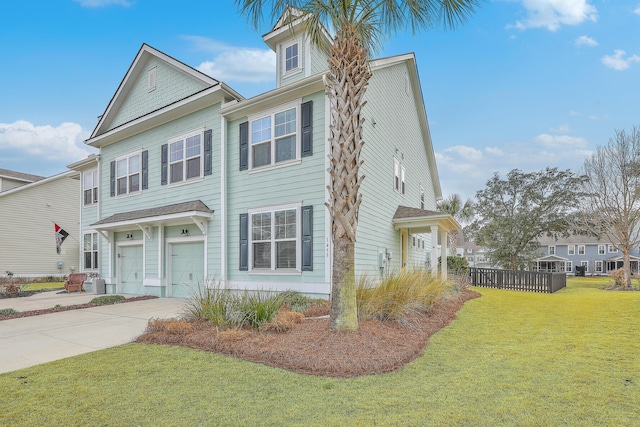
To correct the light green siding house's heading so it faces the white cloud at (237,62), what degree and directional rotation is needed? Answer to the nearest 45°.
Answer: approximately 135° to its right

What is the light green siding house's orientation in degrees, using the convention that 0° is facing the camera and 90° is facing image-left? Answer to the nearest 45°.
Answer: approximately 45°

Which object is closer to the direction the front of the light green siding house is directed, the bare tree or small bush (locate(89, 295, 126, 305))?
the small bush

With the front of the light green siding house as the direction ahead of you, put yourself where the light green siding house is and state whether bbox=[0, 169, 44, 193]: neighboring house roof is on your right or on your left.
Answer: on your right

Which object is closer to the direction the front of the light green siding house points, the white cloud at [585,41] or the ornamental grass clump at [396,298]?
the ornamental grass clump

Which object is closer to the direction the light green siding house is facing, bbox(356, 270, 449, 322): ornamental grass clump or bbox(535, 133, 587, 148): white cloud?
the ornamental grass clump

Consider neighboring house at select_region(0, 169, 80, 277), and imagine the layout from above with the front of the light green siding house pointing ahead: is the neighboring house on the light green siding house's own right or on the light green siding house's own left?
on the light green siding house's own right

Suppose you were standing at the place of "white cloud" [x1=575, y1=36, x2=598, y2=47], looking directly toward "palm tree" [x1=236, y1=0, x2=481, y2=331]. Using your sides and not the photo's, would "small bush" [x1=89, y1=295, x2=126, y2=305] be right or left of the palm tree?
right
